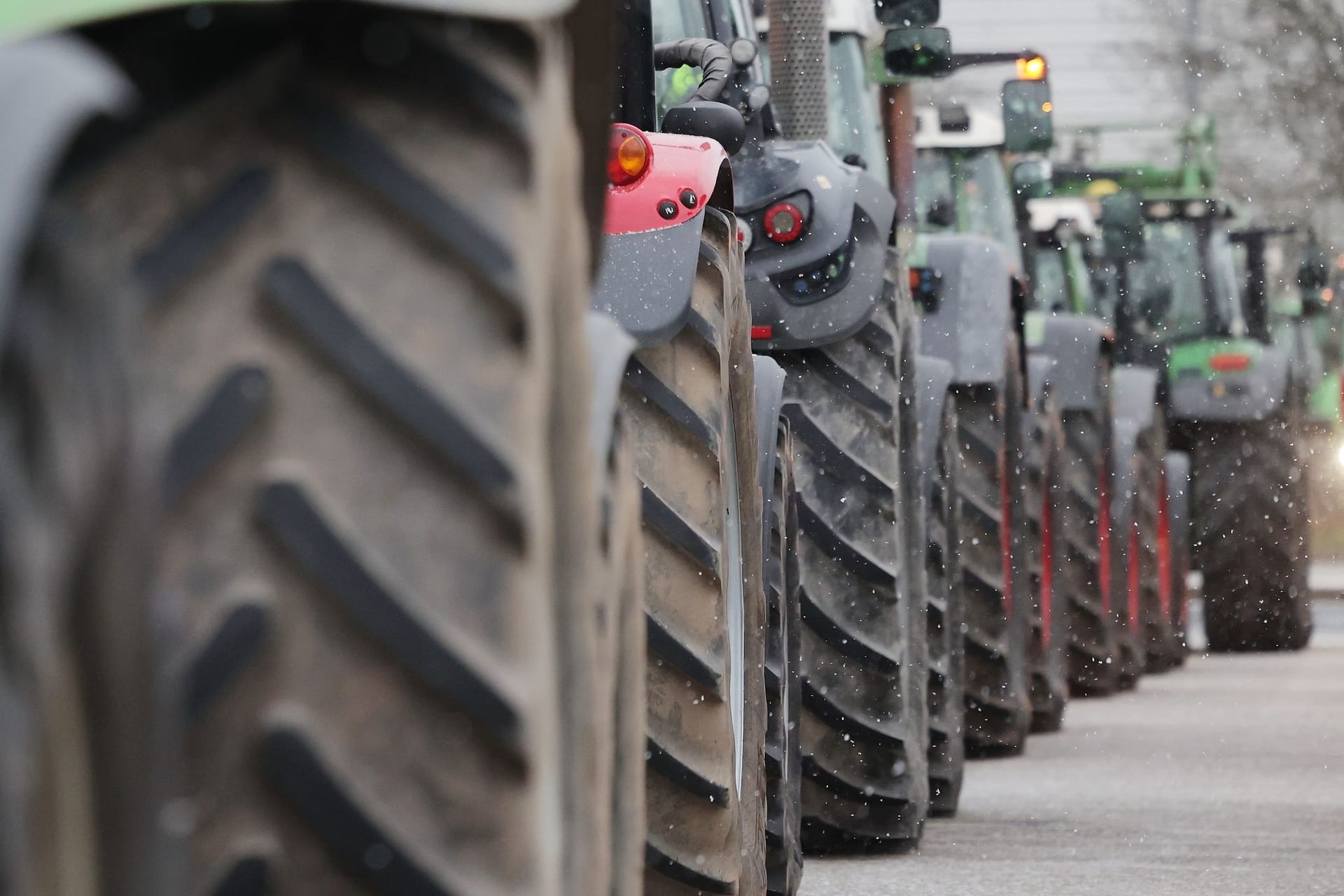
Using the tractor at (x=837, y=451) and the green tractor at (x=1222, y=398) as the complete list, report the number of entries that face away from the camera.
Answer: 2

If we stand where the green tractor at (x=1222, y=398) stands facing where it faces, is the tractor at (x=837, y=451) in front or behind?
behind

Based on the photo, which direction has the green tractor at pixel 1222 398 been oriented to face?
away from the camera

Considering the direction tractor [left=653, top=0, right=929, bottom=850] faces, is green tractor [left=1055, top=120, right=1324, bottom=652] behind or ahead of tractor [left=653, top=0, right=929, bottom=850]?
ahead

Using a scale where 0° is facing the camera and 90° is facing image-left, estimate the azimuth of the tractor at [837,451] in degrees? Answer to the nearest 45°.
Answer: approximately 180°
